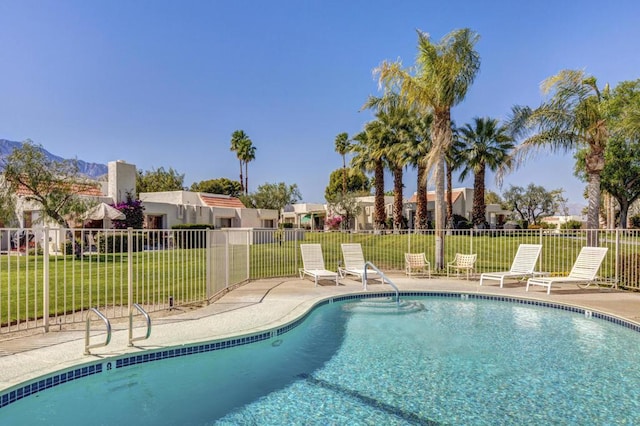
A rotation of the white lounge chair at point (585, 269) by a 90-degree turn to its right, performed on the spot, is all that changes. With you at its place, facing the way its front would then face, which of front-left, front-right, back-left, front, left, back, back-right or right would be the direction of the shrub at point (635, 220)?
front-right

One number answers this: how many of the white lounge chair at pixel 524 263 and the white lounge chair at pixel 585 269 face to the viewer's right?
0

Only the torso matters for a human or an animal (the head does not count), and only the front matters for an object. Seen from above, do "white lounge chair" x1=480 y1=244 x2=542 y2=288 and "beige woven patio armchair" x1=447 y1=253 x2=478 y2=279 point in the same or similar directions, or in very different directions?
same or similar directions

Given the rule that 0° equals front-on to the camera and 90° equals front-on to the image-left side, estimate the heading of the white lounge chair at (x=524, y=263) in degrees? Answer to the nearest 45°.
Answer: approximately 45°

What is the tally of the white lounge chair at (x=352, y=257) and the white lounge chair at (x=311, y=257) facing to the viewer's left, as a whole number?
0

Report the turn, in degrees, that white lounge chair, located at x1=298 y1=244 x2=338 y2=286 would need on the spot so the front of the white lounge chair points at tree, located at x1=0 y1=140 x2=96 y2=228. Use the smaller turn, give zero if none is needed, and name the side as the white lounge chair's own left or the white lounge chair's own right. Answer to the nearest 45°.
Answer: approximately 180°

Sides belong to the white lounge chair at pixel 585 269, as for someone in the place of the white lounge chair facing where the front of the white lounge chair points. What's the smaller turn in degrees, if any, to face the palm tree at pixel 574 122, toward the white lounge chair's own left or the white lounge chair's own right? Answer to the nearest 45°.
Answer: approximately 135° to the white lounge chair's own right

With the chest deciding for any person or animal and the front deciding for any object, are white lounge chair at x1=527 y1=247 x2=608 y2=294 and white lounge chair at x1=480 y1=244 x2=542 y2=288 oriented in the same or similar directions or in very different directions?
same or similar directions

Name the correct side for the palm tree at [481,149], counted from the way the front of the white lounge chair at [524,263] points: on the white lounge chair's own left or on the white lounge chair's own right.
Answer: on the white lounge chair's own right

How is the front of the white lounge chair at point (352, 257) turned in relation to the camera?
facing the viewer and to the right of the viewer

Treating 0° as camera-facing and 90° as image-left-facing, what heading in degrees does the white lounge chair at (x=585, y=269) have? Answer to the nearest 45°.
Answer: approximately 45°

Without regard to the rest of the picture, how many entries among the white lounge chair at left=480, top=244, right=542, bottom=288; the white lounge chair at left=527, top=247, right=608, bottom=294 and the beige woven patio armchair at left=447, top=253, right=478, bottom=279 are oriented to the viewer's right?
0
